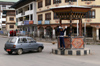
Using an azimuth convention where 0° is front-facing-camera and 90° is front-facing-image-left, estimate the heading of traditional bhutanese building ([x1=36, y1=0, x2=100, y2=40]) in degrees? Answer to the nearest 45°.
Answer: approximately 0°

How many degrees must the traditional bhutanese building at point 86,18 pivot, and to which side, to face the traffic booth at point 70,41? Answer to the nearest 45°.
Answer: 0° — it already faces it
